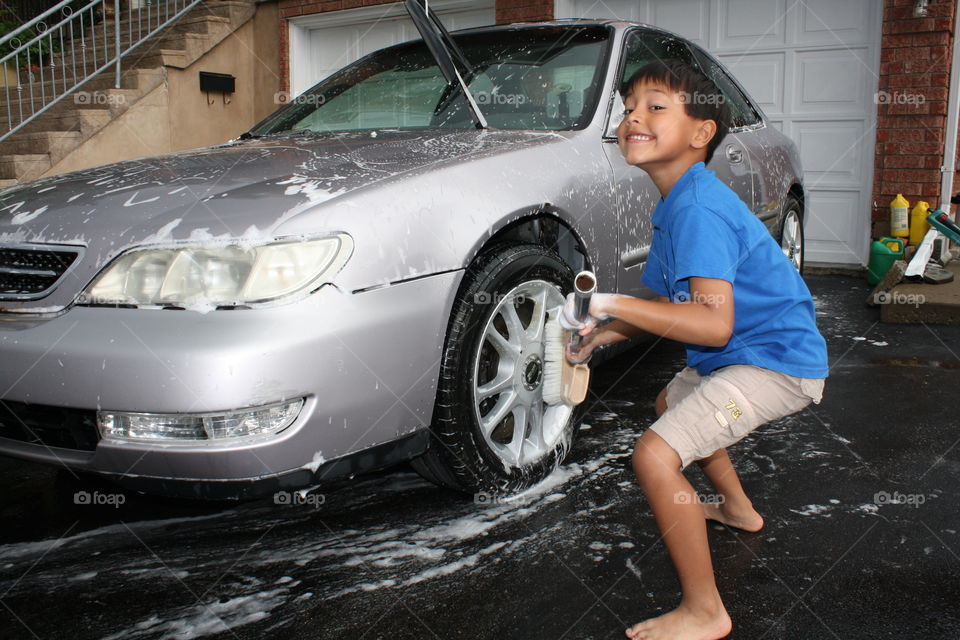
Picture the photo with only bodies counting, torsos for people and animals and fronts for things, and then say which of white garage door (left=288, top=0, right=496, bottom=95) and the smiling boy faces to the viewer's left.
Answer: the smiling boy

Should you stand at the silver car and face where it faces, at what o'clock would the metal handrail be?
The metal handrail is roughly at 4 o'clock from the silver car.

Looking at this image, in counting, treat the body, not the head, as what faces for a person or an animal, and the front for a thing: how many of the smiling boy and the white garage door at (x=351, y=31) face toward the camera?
1

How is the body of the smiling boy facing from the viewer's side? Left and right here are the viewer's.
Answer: facing to the left of the viewer

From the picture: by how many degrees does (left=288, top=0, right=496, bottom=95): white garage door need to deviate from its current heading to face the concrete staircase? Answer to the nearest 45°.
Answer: approximately 90° to its right

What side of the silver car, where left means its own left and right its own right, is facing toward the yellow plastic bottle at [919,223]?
back

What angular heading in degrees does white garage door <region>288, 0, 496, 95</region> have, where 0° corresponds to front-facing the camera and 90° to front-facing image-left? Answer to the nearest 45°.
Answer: approximately 0°

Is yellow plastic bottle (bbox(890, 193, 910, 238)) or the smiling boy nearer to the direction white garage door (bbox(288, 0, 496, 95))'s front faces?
the smiling boy

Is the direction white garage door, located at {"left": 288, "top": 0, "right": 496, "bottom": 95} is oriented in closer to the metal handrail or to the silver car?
the silver car

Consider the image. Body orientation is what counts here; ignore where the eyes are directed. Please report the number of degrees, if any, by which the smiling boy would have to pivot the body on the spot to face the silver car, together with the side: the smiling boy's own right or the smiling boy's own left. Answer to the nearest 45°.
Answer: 0° — they already face it

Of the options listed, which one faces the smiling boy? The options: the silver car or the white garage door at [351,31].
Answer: the white garage door

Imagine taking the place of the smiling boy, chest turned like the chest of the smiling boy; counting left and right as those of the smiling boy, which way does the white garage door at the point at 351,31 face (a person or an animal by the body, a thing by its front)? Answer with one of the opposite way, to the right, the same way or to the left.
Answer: to the left
